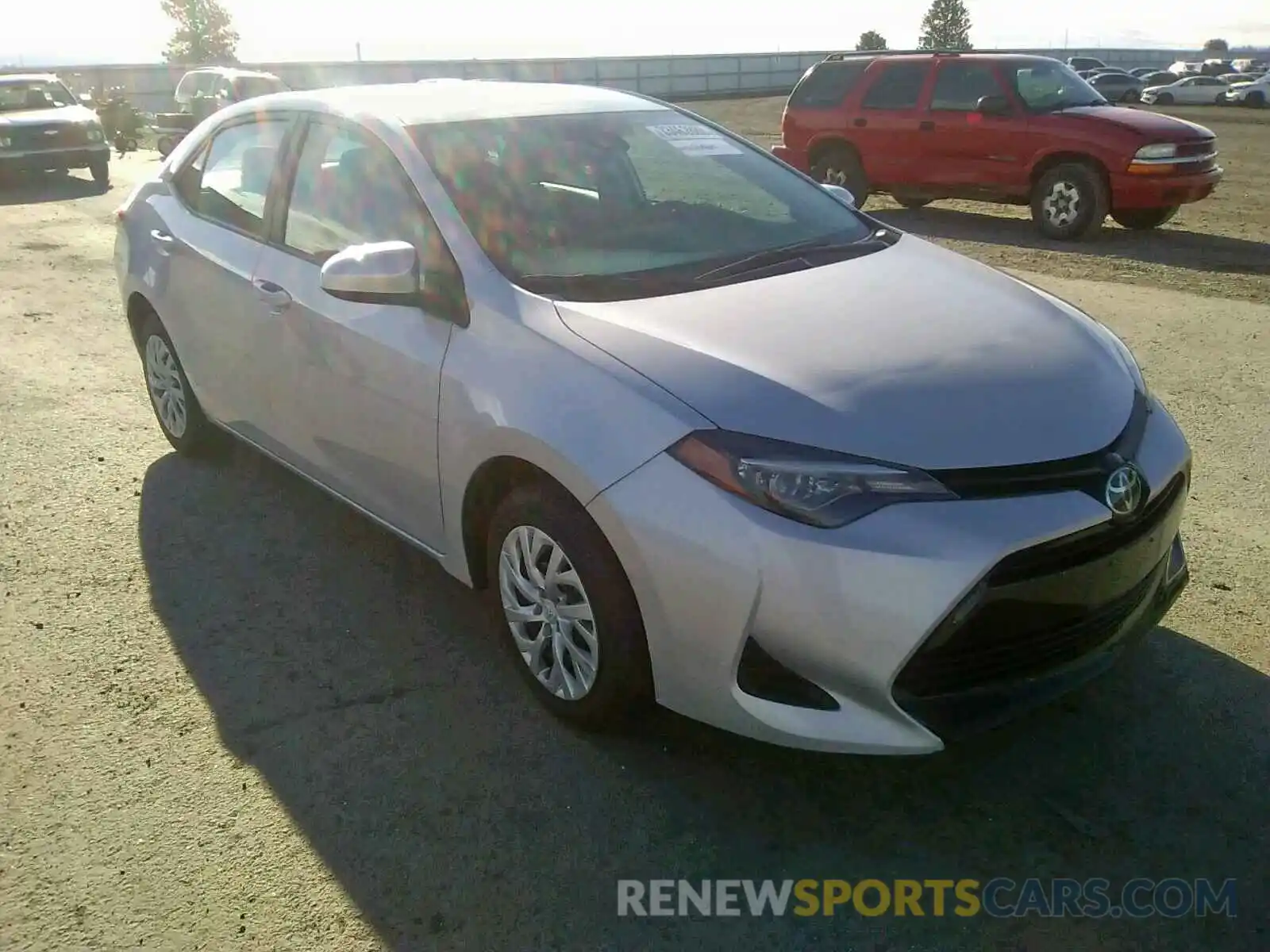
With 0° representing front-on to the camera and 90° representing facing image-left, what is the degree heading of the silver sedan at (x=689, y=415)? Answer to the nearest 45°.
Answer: approximately 315°

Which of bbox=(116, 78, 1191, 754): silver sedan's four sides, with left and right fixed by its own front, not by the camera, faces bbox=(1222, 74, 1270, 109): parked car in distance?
left

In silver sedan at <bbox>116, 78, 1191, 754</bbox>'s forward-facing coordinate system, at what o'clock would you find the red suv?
The red suv is roughly at 8 o'clock from the silver sedan.

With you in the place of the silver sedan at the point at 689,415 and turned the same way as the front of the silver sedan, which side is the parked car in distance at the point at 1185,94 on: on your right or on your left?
on your left

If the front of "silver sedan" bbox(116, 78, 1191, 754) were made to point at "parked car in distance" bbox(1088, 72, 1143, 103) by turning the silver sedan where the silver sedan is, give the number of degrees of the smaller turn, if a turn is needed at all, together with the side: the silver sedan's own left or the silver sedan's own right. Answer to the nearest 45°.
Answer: approximately 135° to the silver sedan's own left

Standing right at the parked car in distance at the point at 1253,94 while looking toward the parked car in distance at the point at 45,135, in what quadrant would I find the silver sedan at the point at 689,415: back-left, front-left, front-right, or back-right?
front-left

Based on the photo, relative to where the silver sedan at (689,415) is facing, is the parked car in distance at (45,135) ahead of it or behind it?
behind
